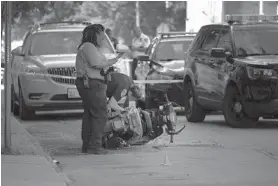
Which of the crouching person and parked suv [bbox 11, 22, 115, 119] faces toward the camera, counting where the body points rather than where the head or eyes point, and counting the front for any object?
the parked suv

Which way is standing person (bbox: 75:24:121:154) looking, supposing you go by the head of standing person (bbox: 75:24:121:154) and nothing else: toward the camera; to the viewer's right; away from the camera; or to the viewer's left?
to the viewer's right

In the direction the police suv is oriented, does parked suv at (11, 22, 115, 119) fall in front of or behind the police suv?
behind

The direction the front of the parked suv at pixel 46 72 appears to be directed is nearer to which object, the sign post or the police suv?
the sign post

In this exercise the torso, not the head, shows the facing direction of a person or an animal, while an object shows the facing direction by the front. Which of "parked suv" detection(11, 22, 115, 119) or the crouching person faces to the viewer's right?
the crouching person

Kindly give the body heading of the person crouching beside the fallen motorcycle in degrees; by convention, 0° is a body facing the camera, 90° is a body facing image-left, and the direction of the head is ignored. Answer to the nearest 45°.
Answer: approximately 270°

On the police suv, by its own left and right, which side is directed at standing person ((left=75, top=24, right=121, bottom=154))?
right

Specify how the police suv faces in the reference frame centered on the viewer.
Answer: facing the viewer and to the right of the viewer

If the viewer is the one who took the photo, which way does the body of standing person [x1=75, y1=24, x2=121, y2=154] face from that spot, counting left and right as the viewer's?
facing to the right of the viewer

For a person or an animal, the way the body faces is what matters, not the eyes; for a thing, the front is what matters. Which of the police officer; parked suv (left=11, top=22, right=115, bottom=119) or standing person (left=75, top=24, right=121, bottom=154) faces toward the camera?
the parked suv

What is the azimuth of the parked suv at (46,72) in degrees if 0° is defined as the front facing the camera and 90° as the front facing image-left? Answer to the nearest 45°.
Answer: approximately 0°
